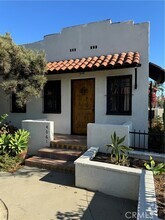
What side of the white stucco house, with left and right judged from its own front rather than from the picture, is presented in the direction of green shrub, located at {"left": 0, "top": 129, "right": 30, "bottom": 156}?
front

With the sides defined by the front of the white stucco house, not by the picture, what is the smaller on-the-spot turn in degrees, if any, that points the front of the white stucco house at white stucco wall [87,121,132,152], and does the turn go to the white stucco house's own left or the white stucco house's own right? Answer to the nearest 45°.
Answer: approximately 45° to the white stucco house's own left

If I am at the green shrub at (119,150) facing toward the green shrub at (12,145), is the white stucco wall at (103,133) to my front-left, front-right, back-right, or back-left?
front-right

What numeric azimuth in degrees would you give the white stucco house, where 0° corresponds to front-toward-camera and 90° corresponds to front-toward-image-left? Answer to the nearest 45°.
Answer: approximately 45°

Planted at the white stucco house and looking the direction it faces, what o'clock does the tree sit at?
The tree is roughly at 1 o'clock from the white stucco house.

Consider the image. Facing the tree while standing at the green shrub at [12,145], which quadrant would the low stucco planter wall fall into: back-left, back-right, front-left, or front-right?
back-right
